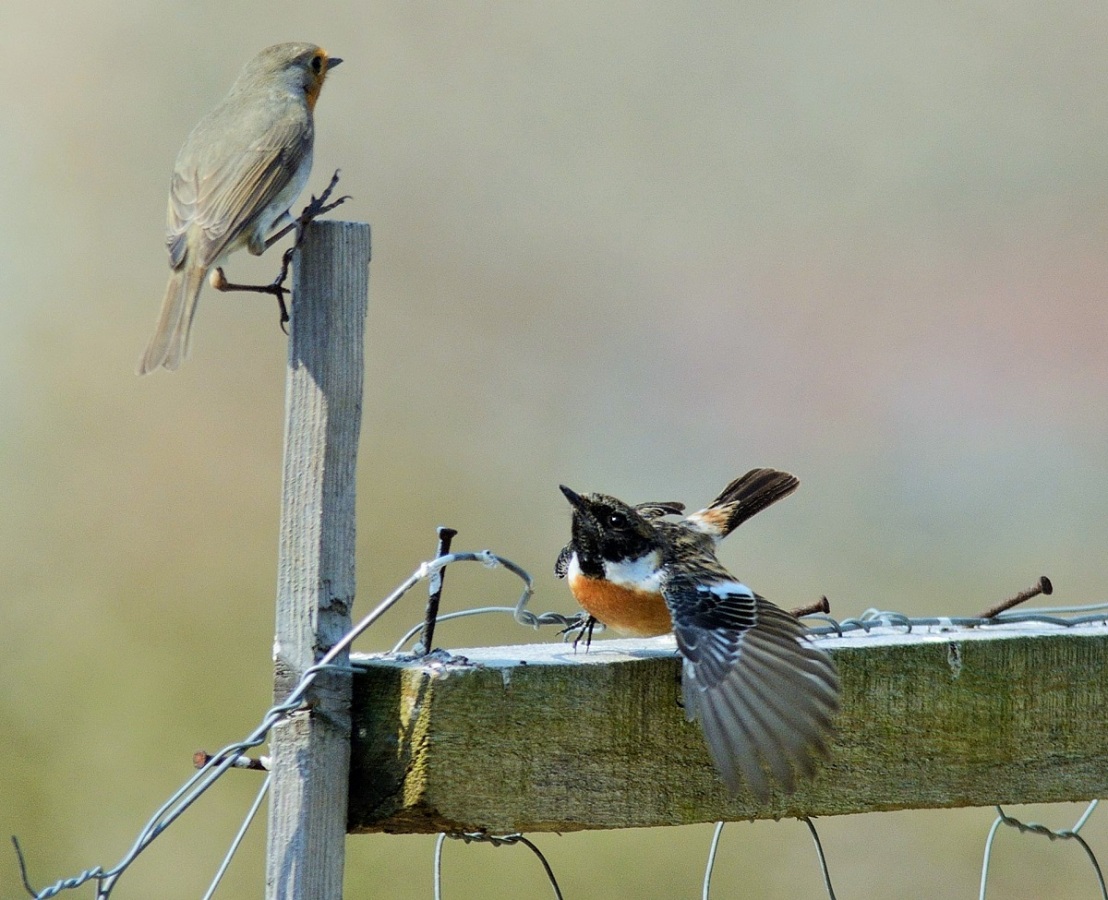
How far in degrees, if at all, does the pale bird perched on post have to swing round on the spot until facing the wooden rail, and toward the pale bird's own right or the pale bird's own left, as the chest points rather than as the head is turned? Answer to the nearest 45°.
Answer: approximately 90° to the pale bird's own right

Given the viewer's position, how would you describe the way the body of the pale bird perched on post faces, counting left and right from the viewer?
facing away from the viewer and to the right of the viewer

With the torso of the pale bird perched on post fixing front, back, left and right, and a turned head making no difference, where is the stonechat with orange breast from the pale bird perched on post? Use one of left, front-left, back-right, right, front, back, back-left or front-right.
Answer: right
